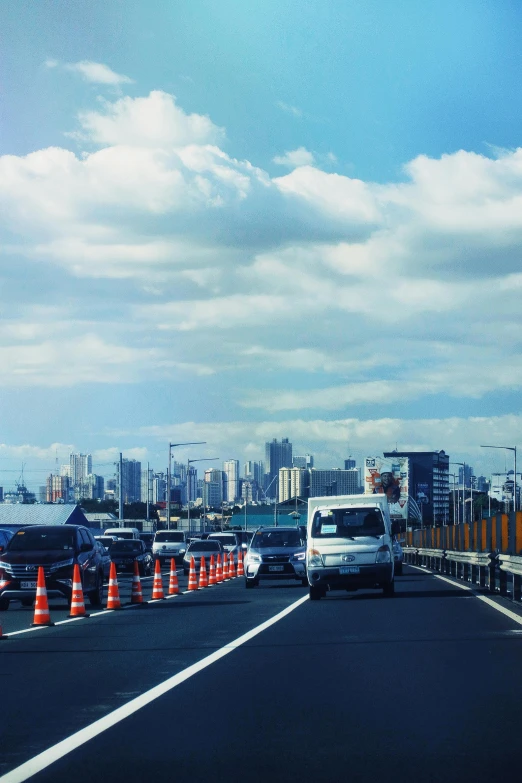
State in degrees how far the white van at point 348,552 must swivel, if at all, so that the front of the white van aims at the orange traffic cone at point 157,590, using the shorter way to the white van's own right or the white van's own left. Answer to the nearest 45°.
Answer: approximately 90° to the white van's own right

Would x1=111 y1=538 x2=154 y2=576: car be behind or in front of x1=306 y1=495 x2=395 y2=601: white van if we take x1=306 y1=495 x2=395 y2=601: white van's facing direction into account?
behind

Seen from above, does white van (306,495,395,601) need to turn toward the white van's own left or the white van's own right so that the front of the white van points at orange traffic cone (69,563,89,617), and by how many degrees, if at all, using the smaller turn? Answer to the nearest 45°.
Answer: approximately 45° to the white van's own right

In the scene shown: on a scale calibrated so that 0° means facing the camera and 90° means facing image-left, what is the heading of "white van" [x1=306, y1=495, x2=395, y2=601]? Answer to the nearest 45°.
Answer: approximately 0°

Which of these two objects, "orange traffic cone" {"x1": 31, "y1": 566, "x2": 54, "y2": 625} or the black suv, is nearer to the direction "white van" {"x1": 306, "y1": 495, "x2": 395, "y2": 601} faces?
the orange traffic cone

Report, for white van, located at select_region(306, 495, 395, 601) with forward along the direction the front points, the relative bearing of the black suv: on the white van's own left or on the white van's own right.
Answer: on the white van's own right
